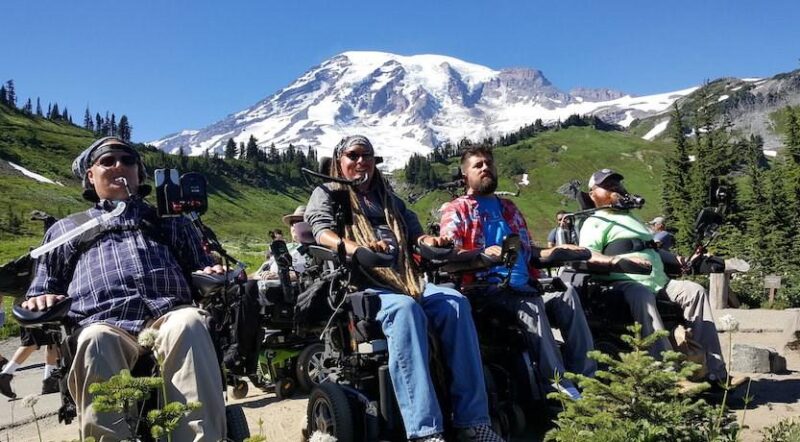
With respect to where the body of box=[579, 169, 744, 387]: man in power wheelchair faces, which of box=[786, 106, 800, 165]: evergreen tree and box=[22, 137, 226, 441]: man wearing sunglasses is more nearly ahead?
the man wearing sunglasses

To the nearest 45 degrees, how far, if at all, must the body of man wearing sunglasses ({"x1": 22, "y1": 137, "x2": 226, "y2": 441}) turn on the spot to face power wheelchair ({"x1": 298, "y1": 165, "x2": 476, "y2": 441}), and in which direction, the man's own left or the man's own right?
approximately 90° to the man's own left

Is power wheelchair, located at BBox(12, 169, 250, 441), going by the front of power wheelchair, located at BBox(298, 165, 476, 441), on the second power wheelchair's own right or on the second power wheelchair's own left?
on the second power wheelchair's own right

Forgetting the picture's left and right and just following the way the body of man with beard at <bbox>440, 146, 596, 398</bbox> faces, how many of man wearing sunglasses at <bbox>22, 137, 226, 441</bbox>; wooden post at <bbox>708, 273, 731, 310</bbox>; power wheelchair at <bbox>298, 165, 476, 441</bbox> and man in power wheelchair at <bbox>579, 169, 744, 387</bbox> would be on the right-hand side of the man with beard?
2

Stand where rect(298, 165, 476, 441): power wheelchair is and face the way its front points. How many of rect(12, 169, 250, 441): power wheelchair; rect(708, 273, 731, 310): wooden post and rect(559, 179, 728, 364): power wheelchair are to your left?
2

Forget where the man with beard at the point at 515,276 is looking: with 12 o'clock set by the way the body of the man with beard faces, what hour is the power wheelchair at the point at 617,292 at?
The power wheelchair is roughly at 9 o'clock from the man with beard.

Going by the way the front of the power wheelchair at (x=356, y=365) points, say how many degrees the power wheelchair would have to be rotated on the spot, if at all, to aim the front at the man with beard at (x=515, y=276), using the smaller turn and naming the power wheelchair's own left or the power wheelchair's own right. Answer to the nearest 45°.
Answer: approximately 90° to the power wheelchair's own left

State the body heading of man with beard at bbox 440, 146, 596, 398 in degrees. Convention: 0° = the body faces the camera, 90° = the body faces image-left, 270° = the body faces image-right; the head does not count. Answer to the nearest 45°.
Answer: approximately 315°

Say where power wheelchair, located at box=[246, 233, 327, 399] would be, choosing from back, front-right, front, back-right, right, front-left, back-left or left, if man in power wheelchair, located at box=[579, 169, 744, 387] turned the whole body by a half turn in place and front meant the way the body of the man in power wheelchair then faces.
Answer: front-left

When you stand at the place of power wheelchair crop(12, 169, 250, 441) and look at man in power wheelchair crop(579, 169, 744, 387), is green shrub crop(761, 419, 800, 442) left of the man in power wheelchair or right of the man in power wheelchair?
right
